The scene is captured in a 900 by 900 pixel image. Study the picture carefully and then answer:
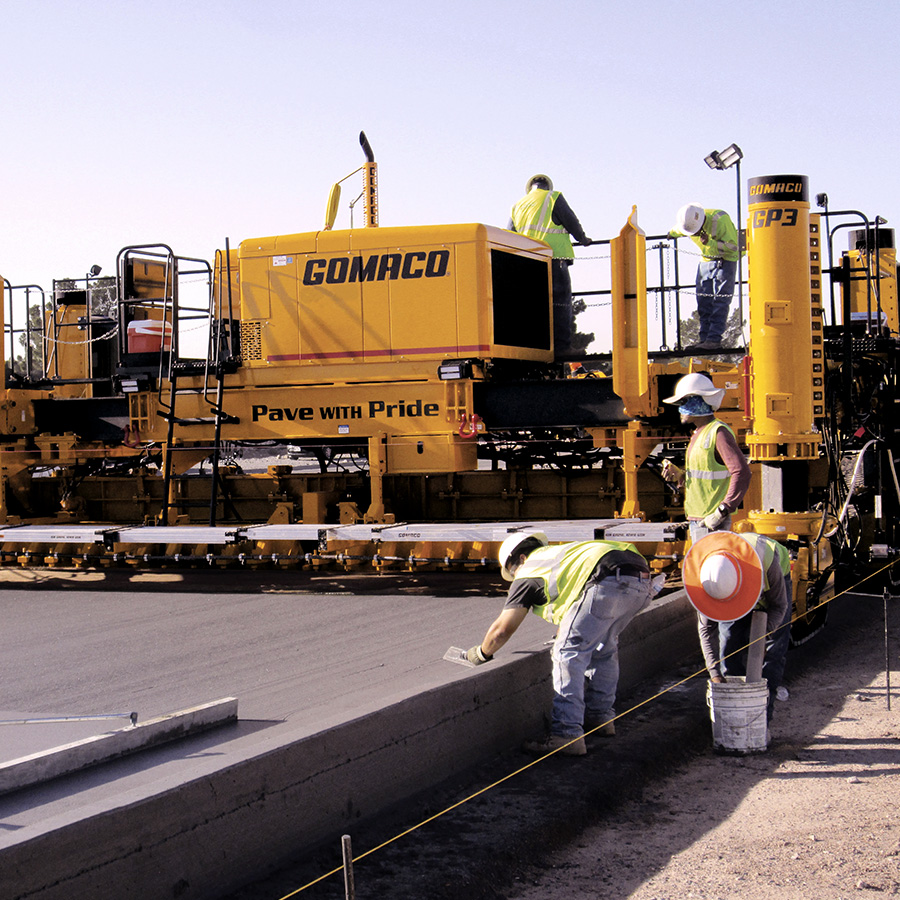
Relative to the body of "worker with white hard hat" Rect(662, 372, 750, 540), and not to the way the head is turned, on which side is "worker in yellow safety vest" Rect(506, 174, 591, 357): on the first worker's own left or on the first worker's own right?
on the first worker's own right

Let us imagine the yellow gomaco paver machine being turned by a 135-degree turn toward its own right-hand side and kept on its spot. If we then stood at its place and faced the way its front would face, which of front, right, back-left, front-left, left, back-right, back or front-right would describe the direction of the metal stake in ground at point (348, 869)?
front

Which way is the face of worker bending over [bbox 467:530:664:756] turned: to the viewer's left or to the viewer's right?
to the viewer's left

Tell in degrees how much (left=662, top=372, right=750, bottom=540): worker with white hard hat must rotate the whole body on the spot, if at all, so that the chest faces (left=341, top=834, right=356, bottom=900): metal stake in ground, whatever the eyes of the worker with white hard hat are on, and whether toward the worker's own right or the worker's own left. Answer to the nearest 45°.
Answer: approximately 45° to the worker's own left

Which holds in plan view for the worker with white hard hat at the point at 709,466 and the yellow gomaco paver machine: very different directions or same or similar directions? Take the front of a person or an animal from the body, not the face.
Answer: very different directions

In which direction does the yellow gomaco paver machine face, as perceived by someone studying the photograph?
facing away from the viewer and to the right of the viewer

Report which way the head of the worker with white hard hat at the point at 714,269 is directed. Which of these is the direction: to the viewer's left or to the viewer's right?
to the viewer's left

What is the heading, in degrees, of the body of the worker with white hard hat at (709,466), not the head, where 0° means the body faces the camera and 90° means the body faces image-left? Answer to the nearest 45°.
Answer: approximately 45°

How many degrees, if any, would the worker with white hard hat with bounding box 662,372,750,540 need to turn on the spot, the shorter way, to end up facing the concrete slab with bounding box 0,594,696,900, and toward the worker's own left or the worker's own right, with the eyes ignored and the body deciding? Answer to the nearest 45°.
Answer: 0° — they already face it

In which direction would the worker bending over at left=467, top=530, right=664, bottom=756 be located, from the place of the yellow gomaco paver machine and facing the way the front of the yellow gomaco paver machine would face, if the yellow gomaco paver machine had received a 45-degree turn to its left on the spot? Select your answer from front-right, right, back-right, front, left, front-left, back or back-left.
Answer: back

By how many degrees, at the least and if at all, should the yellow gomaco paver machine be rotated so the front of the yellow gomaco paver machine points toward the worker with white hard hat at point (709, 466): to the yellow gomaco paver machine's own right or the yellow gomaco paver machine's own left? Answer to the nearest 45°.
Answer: approximately 90° to the yellow gomaco paver machine's own right
